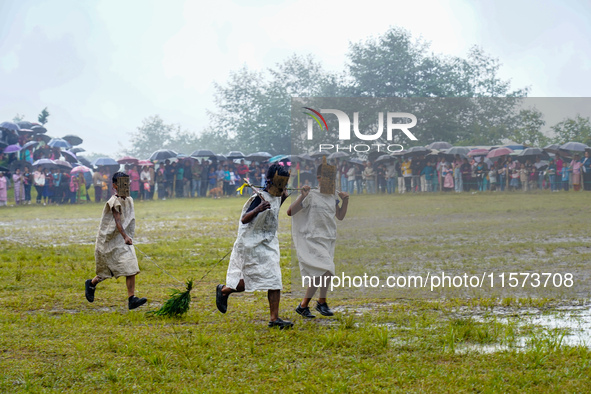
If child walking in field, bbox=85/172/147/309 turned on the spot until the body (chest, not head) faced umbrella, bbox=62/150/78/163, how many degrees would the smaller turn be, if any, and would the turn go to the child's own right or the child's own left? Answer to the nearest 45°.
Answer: approximately 90° to the child's own left

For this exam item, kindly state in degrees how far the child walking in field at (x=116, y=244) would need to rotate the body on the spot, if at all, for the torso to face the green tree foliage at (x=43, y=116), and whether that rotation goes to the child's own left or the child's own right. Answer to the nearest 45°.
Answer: approximately 90° to the child's own left

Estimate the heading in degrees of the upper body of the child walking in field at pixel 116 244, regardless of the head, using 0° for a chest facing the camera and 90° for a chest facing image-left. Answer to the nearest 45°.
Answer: approximately 270°
